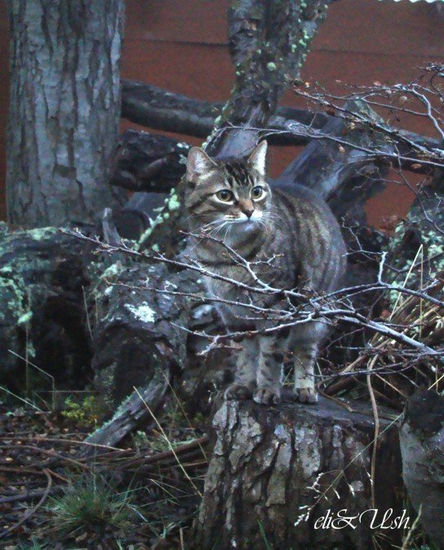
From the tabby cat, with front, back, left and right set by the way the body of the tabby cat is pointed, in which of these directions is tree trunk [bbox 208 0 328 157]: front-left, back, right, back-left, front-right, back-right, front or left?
back-right

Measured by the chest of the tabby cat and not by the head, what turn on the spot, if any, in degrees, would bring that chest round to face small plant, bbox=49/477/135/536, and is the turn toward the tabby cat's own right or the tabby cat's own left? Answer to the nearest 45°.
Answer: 0° — it already faces it

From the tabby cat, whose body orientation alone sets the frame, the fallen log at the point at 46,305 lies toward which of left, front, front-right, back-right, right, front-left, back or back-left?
right

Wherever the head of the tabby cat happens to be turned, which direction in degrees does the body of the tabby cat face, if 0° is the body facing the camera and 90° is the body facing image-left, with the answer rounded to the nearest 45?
approximately 45°

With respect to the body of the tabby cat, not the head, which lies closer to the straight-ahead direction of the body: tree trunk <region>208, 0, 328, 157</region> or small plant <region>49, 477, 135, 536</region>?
the small plant

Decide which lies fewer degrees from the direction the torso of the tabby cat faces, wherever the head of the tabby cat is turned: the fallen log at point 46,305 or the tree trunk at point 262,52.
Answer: the fallen log

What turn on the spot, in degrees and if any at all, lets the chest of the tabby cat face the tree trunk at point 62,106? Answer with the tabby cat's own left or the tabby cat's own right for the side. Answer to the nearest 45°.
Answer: approximately 90° to the tabby cat's own right

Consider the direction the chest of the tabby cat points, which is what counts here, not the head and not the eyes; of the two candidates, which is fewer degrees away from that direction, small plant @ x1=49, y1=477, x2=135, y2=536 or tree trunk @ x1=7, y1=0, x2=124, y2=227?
the small plant
